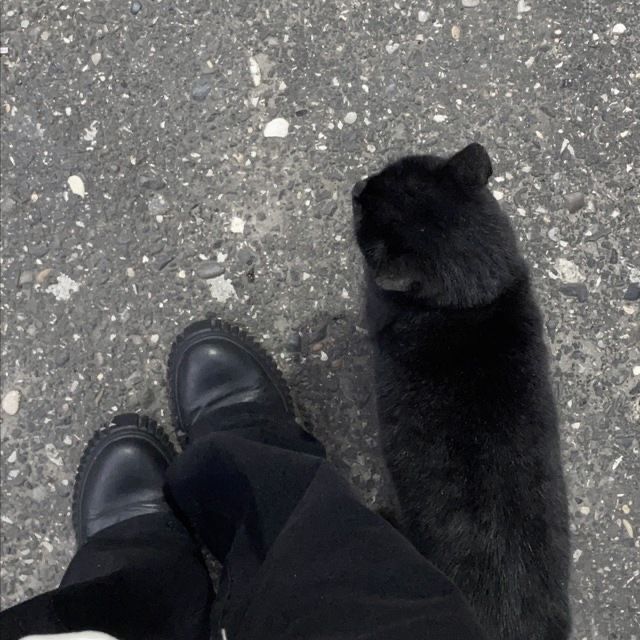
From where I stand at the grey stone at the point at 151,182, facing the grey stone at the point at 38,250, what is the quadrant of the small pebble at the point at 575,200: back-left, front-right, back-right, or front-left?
back-left

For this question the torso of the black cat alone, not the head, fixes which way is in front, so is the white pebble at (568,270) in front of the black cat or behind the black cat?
in front

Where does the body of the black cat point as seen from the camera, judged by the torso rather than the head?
away from the camera

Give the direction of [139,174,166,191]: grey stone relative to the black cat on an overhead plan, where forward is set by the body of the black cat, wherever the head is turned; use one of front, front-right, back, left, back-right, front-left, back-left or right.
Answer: front-left

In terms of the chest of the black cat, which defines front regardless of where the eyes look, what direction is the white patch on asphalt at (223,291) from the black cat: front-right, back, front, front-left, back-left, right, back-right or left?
front-left

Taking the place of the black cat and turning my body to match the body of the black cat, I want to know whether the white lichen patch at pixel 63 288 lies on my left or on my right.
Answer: on my left

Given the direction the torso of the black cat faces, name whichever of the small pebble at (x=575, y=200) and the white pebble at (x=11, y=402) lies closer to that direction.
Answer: the small pebble

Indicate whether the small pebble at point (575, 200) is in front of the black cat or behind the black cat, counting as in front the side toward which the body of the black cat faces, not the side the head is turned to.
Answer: in front
